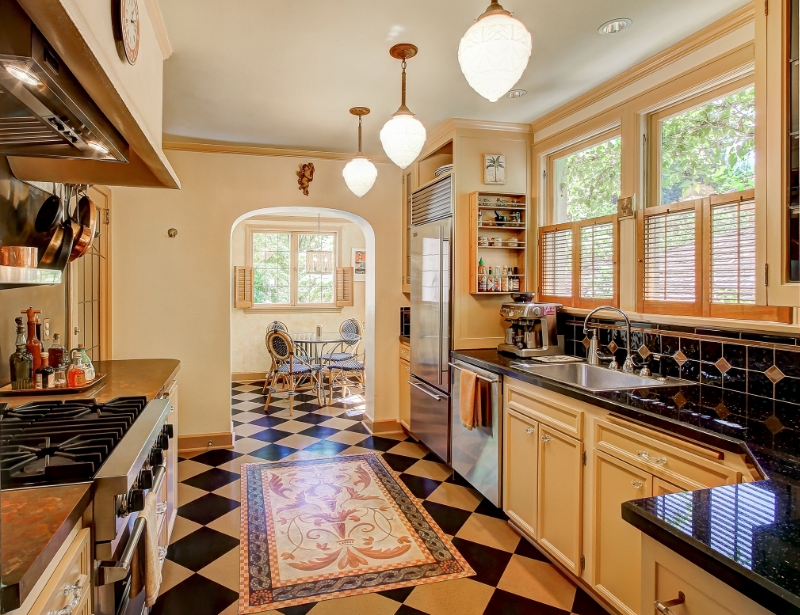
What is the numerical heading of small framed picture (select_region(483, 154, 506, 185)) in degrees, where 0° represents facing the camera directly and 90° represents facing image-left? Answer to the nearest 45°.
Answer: approximately 0°

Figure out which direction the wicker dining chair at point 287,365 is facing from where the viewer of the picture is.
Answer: facing away from the viewer and to the right of the viewer

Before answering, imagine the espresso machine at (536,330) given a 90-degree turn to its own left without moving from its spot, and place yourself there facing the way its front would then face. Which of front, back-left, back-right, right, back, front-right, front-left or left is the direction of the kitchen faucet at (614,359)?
front

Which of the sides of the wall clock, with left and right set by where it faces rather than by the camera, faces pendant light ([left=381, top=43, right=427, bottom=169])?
front

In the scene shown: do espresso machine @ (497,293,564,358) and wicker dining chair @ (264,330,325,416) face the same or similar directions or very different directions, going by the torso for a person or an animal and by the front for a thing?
very different directions

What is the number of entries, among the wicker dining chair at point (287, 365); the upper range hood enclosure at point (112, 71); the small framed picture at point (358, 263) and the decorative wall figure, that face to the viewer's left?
0

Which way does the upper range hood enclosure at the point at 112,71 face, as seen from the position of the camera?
facing to the right of the viewer

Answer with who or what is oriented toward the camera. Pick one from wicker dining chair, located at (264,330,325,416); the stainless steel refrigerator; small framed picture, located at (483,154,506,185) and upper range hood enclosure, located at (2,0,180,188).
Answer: the small framed picture

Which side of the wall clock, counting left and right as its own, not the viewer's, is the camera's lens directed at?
right

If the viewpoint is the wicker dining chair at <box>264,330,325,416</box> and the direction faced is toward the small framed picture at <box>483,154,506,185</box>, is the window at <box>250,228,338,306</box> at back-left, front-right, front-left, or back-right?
back-left

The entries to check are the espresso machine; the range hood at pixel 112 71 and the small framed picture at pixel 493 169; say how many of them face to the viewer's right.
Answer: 1

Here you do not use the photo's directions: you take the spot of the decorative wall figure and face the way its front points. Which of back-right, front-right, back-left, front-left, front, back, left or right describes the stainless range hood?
front

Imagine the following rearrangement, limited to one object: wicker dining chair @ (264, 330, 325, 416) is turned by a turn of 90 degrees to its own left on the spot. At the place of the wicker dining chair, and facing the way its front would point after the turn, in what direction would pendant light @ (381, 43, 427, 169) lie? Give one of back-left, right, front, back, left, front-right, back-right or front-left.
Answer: back-left

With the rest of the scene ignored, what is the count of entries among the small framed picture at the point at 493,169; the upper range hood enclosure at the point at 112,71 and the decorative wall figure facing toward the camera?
2

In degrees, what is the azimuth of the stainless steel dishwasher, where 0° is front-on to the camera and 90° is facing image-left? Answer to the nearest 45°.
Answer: approximately 45°

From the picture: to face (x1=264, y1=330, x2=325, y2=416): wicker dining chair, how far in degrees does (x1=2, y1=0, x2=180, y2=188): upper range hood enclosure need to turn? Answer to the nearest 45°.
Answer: approximately 45° to its left

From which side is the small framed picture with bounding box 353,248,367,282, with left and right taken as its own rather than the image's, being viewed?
front

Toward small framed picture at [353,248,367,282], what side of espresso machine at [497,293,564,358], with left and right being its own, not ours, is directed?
right

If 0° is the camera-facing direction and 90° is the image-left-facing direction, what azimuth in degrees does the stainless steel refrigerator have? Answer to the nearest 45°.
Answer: approximately 90°

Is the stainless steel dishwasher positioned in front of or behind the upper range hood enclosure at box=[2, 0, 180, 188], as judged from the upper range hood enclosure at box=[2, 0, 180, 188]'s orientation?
in front
